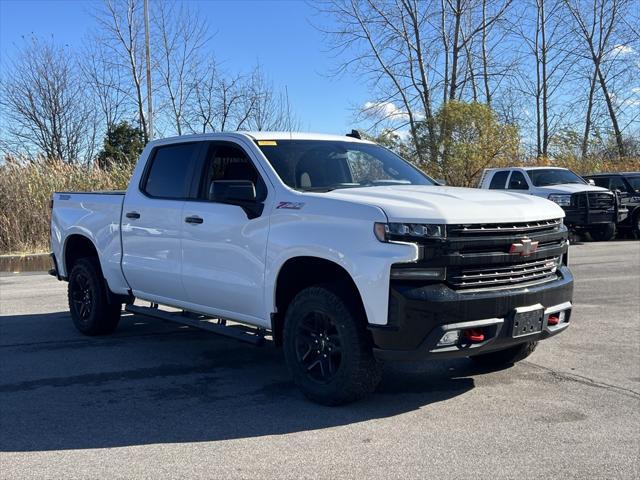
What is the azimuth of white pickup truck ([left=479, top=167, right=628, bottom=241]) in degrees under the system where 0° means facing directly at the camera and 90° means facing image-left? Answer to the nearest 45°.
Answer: approximately 315°

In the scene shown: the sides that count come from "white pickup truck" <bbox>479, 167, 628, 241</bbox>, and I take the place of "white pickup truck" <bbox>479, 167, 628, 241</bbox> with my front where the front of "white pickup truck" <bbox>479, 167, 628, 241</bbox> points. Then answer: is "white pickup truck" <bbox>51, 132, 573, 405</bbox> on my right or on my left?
on my right

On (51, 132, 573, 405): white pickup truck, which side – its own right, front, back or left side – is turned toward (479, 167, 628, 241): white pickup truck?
left

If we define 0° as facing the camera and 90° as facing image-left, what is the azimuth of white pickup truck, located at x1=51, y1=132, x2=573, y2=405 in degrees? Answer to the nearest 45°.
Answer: approximately 315°

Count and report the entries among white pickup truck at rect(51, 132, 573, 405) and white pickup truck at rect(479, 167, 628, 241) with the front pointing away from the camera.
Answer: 0
